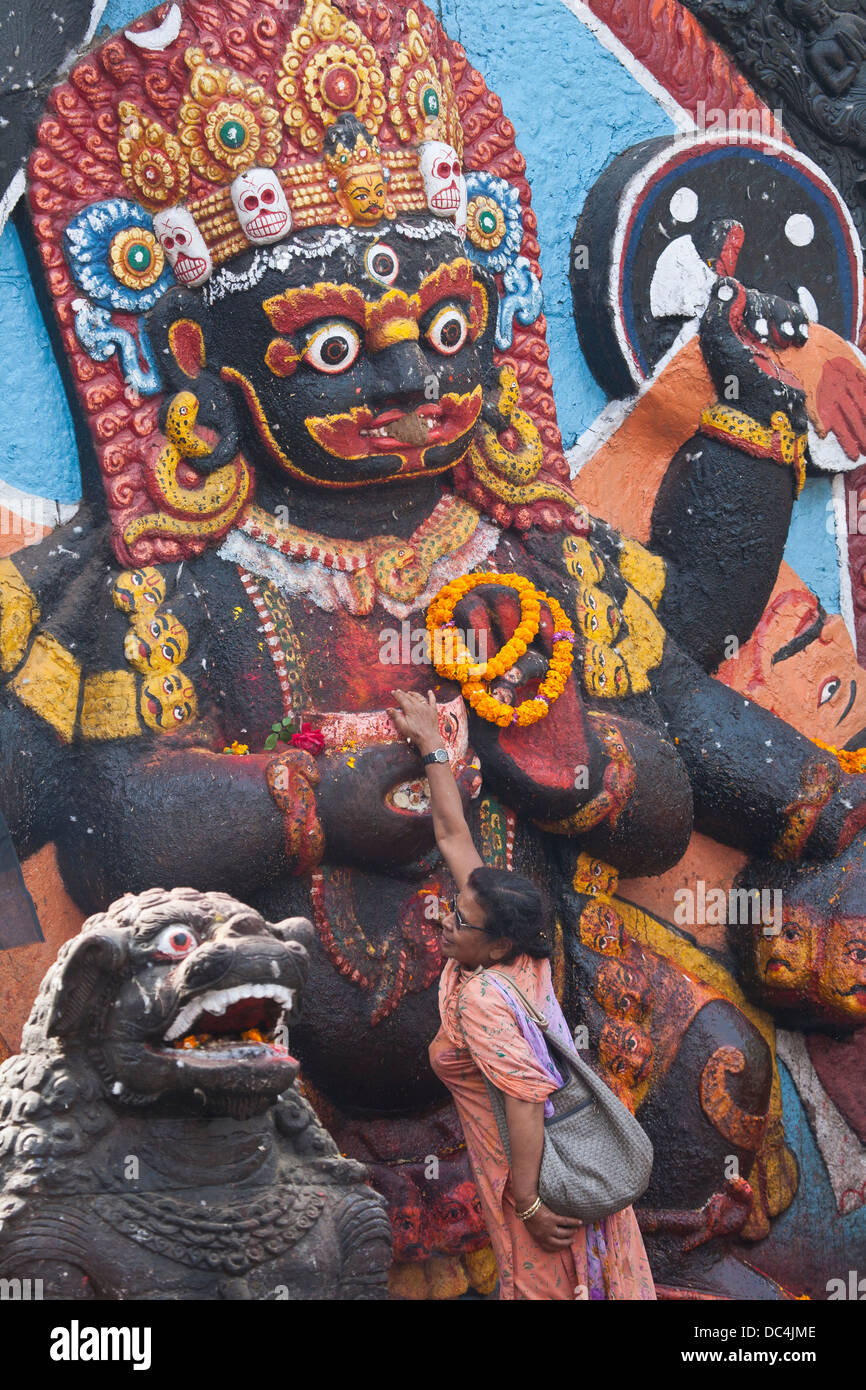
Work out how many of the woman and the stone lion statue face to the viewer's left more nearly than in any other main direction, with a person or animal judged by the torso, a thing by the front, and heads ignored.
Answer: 1

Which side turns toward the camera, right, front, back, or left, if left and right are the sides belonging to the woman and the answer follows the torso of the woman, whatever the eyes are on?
left

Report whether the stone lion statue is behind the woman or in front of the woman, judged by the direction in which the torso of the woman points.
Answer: in front

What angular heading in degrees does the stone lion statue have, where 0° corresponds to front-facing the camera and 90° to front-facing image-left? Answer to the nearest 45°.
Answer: approximately 315°

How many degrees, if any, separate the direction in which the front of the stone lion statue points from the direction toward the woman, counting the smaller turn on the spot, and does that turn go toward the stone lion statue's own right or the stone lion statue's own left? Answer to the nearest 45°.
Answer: approximately 90° to the stone lion statue's own left

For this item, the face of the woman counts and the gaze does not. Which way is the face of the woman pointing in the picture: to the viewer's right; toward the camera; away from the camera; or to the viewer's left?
to the viewer's left
